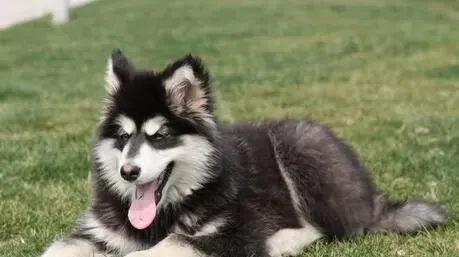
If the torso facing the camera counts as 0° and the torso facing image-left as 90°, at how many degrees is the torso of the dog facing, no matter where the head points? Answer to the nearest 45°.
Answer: approximately 45°

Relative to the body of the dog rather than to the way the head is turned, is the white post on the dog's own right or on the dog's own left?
on the dog's own right
